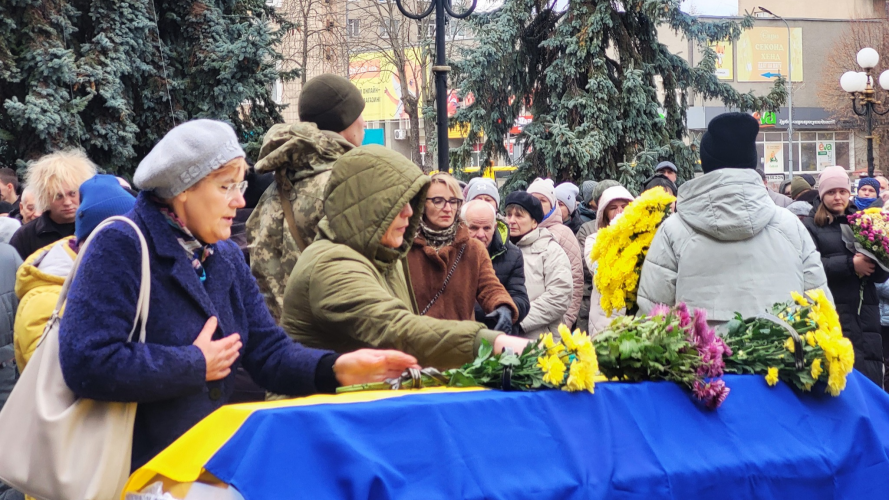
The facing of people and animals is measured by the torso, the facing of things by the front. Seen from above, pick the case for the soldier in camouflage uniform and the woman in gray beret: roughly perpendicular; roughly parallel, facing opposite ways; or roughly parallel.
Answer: roughly perpendicular

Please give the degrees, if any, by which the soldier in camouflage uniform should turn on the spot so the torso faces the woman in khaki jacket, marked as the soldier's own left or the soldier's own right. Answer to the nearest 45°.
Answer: approximately 135° to the soldier's own right

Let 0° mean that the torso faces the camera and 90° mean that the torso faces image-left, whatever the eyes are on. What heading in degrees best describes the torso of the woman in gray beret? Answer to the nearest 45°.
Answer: approximately 315°

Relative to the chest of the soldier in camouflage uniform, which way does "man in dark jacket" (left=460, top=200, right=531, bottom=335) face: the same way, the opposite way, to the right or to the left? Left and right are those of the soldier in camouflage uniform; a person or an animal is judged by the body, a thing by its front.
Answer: the opposite way

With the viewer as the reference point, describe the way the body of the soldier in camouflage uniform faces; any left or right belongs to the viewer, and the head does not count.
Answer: facing away from the viewer and to the right of the viewer

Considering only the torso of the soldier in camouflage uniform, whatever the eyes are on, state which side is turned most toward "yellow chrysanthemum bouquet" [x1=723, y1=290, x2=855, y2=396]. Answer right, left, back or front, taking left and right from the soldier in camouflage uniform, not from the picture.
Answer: right

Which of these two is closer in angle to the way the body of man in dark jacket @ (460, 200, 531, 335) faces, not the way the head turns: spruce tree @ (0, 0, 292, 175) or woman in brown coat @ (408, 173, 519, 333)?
the woman in brown coat

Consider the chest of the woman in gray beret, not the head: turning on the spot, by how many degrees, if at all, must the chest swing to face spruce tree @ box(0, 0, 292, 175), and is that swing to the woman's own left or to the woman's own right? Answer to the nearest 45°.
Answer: approximately 135° to the woman's own left

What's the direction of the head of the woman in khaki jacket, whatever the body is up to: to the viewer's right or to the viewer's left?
to the viewer's right

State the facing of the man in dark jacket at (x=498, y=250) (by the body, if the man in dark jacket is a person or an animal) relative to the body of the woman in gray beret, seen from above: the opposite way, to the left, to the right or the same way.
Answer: to the right
